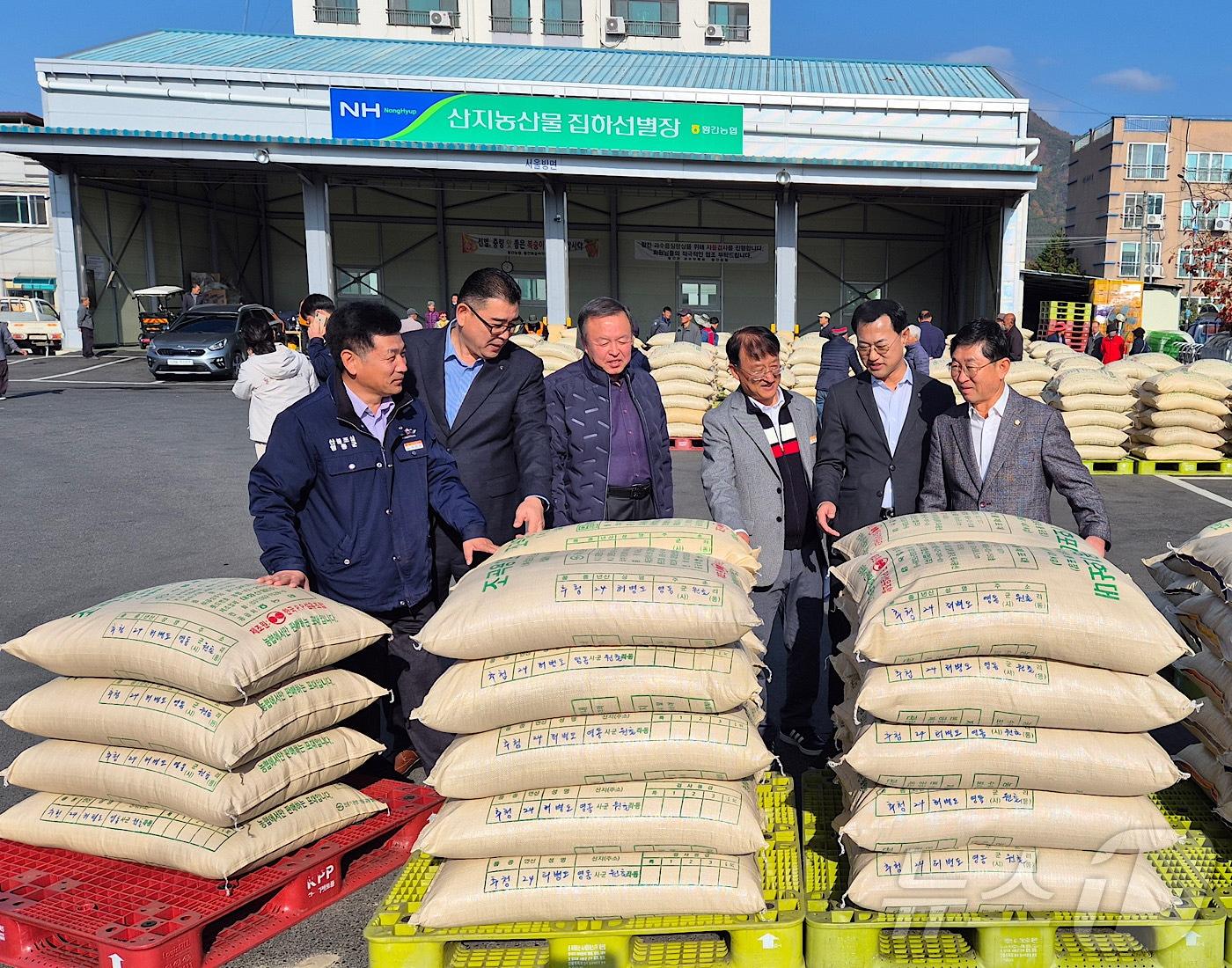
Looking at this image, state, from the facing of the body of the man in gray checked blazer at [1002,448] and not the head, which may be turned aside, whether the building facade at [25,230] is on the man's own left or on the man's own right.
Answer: on the man's own right

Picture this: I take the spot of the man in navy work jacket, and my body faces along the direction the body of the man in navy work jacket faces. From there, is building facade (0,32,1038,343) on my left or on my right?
on my left

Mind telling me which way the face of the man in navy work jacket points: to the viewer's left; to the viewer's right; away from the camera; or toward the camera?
to the viewer's right

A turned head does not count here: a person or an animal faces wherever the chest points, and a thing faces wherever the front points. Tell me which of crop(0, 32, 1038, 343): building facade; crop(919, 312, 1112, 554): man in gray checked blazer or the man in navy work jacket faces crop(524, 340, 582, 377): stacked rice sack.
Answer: the building facade

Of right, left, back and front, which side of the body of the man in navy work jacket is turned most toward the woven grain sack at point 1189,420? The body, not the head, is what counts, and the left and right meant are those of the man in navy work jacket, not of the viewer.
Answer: left

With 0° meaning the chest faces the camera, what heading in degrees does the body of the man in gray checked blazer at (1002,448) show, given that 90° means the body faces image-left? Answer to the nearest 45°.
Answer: approximately 45°

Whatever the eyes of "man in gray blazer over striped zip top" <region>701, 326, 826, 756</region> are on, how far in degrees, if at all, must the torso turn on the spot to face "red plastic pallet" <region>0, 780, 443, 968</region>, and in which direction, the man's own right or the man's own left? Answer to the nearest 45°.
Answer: approximately 90° to the man's own right
